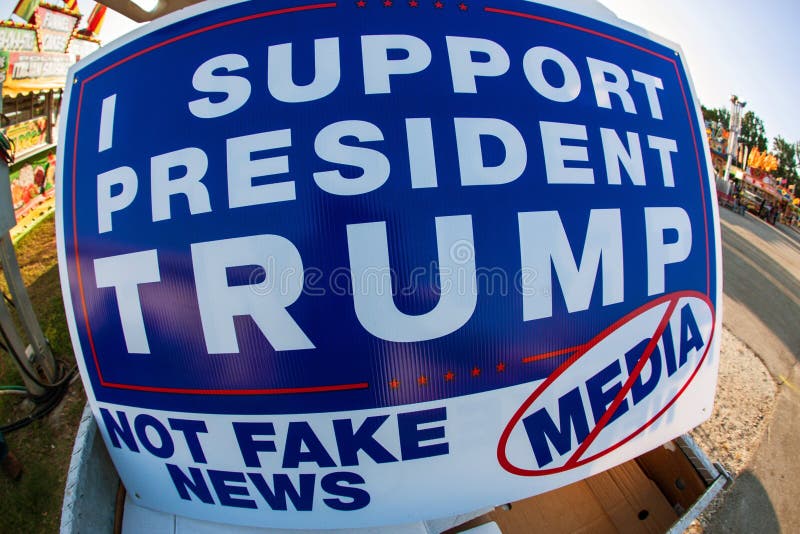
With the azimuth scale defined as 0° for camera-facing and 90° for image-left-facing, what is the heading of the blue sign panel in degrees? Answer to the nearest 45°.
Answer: approximately 0°
